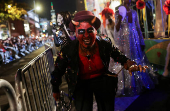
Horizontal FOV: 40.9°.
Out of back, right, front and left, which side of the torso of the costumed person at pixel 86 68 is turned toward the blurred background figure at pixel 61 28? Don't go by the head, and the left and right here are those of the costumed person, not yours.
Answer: back

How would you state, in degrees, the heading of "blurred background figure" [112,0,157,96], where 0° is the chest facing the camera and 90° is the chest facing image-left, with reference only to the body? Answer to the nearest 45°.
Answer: approximately 45°

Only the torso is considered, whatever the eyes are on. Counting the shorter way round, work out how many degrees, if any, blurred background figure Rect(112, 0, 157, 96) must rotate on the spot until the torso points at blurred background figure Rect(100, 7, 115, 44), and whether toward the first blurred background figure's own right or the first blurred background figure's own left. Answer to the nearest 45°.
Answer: approximately 90° to the first blurred background figure's own right

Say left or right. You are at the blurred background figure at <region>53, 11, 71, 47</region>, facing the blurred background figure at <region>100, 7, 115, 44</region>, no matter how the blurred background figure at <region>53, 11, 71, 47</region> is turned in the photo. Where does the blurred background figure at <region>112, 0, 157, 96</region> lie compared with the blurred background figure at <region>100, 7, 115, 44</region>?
right

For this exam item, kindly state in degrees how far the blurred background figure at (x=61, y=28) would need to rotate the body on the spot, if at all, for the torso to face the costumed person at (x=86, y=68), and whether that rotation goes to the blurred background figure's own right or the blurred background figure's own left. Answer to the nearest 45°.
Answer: approximately 45° to the blurred background figure's own left

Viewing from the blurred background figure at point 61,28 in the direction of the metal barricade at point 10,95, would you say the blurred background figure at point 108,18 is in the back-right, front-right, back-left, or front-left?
back-left

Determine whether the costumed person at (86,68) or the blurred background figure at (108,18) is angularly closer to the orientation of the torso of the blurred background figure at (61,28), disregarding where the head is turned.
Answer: the costumed person
